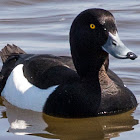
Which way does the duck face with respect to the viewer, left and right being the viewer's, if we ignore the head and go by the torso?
facing the viewer and to the right of the viewer
